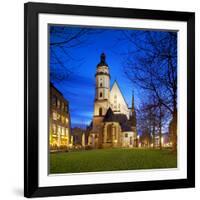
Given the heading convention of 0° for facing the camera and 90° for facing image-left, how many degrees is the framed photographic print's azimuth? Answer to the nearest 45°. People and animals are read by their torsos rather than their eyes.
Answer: approximately 315°
